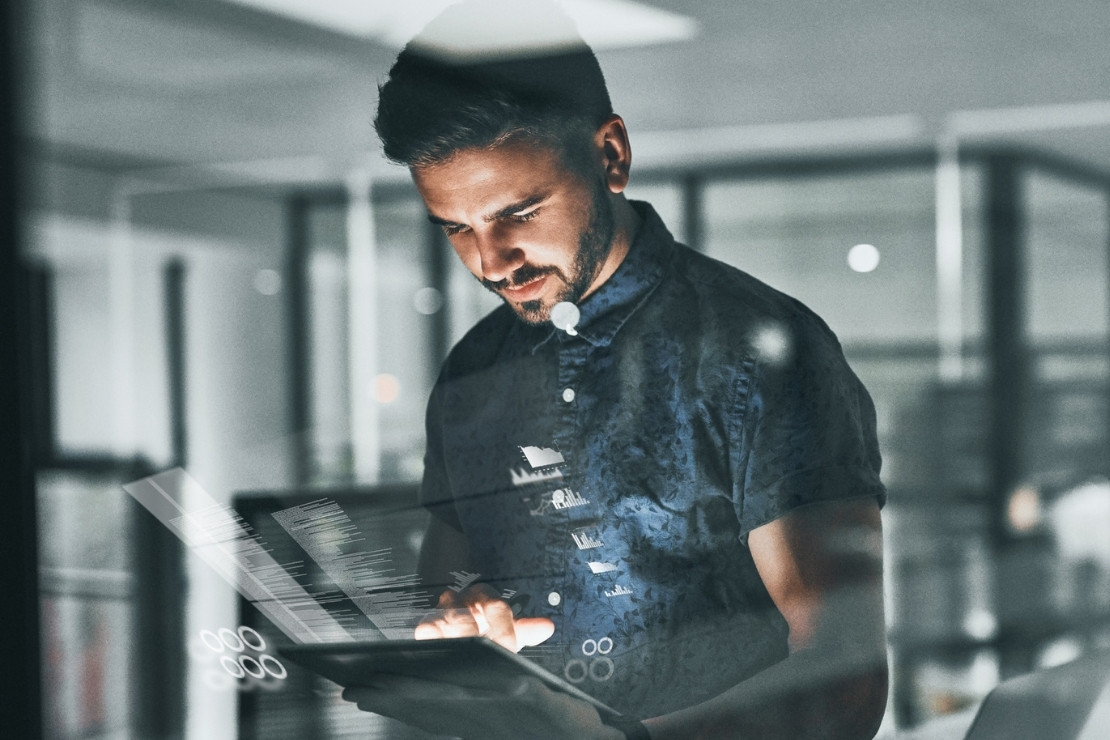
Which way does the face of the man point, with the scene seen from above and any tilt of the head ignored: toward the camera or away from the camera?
toward the camera

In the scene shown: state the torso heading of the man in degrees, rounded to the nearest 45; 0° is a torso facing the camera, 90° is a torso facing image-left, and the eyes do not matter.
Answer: approximately 45°
